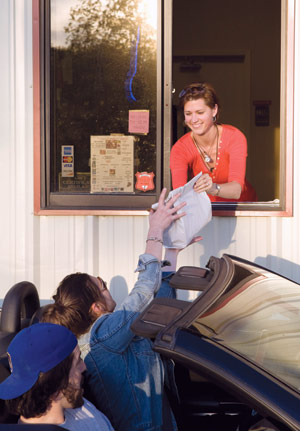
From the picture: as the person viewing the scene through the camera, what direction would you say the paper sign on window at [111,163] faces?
facing the viewer

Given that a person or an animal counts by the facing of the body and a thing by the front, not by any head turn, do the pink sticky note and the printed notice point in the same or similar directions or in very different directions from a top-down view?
same or similar directions

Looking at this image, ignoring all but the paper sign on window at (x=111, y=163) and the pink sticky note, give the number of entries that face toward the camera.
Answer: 2

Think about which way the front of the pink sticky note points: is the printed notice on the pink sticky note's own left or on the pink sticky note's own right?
on the pink sticky note's own right

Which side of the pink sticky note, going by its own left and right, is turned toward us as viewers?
front
